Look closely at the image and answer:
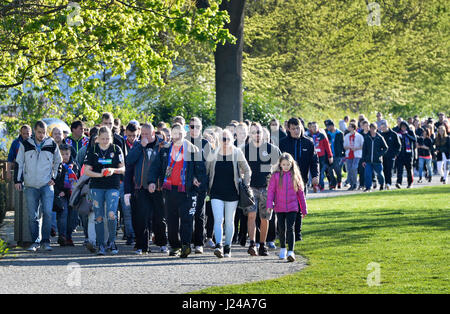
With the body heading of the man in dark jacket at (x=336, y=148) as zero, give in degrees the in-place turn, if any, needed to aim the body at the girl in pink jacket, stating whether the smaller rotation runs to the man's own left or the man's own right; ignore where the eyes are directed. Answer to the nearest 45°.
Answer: approximately 45° to the man's own left

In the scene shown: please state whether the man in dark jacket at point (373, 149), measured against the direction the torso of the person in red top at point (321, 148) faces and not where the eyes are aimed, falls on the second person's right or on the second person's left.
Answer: on the second person's left

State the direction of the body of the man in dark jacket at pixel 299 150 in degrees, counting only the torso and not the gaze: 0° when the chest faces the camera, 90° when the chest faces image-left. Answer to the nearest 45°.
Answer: approximately 0°

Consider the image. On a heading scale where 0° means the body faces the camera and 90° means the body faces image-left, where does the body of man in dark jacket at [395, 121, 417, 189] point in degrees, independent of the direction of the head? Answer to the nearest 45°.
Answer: approximately 45°

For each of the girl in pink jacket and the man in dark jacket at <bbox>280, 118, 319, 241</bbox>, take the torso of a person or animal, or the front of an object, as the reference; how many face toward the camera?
2
